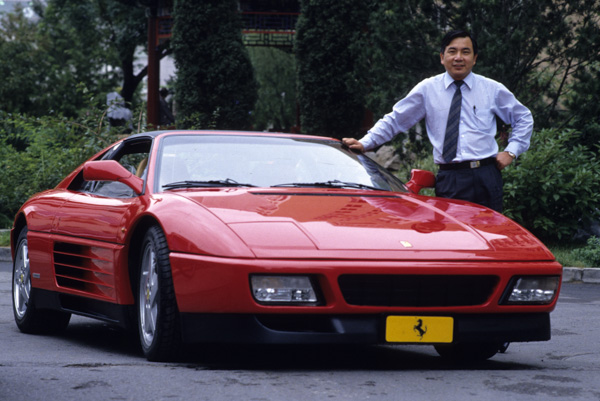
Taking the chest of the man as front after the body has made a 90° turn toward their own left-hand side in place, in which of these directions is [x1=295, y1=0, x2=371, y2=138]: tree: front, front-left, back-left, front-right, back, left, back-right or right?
left

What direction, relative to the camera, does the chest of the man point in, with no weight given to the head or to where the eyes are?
toward the camera

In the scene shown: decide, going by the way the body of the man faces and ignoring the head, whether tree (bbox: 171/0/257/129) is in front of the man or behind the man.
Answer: behind

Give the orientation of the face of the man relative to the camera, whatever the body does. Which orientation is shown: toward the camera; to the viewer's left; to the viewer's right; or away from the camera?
toward the camera

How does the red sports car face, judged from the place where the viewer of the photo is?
facing the viewer and to the right of the viewer

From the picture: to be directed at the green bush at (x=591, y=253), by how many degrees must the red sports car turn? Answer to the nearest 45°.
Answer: approximately 90° to its left

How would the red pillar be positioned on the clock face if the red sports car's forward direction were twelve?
The red pillar is roughly at 7 o'clock from the red sports car.

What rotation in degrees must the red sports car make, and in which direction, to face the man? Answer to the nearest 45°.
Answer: approximately 90° to its left

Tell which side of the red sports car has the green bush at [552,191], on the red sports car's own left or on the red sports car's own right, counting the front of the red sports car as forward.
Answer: on the red sports car's own left

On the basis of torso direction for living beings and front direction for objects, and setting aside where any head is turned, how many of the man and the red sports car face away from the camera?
0
